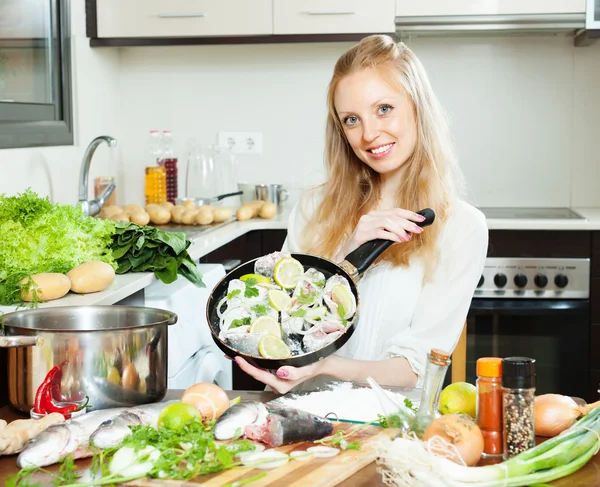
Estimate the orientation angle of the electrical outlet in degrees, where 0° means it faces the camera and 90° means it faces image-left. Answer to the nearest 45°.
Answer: approximately 0°

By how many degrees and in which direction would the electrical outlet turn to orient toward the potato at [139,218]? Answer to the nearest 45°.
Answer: approximately 45° to its right

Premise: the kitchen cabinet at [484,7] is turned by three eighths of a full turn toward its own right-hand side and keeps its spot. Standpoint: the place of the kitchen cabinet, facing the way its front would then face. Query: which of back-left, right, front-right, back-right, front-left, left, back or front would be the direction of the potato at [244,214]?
front-left

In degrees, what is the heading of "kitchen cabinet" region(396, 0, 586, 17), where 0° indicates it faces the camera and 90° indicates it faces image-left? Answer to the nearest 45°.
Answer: approximately 0°

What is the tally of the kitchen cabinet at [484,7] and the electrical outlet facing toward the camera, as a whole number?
2
